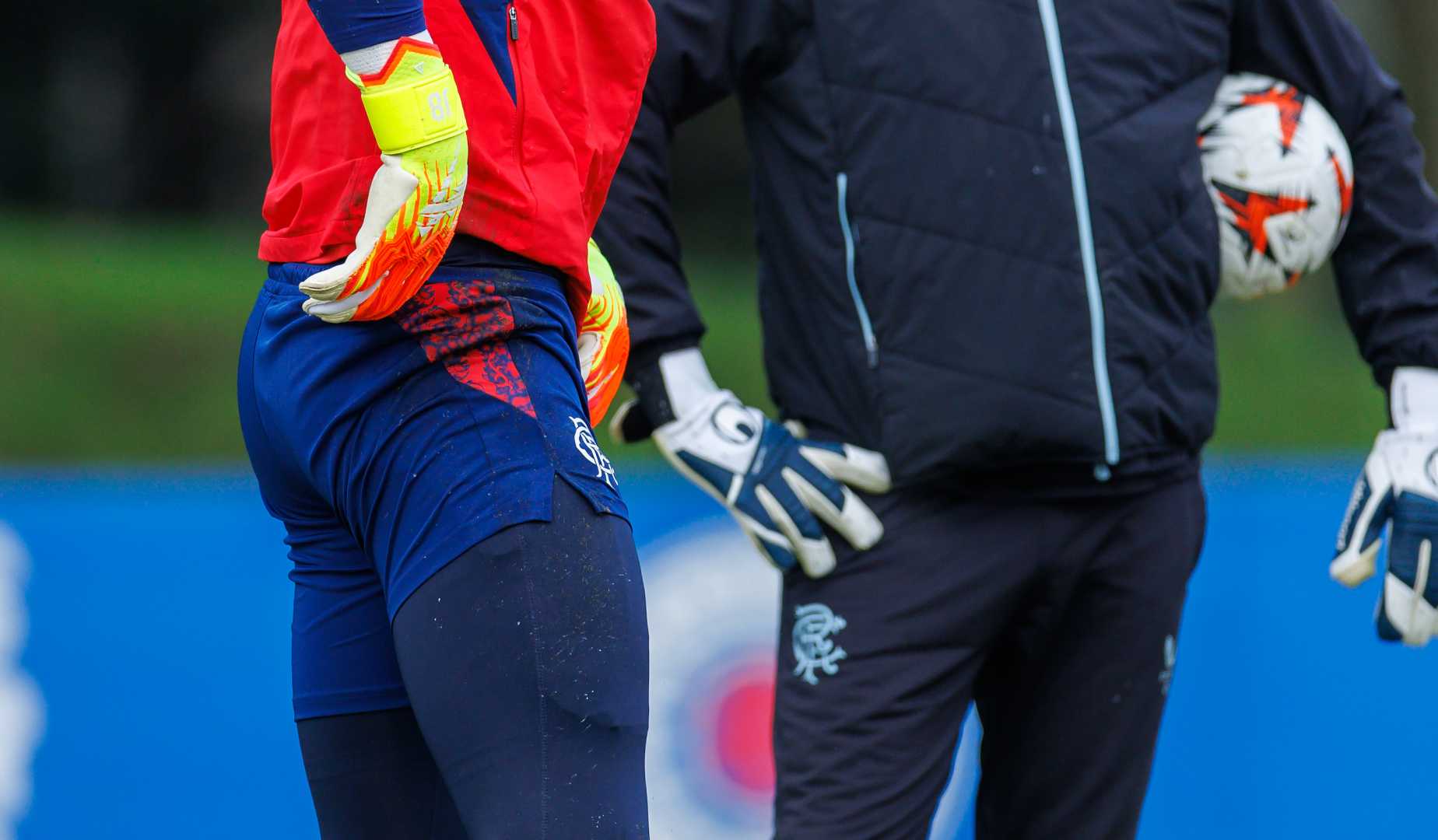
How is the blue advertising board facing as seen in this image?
toward the camera
